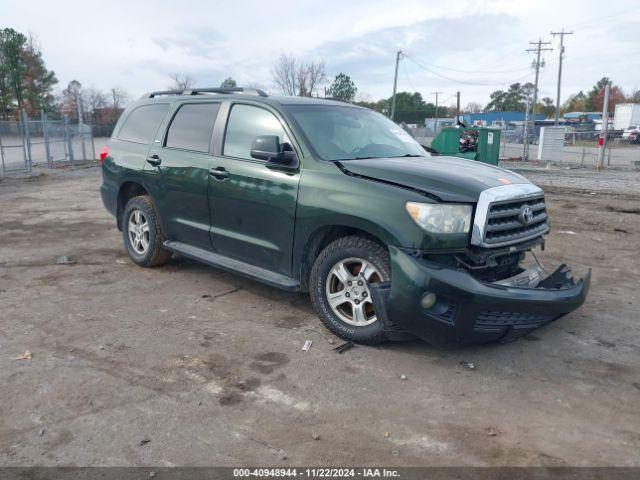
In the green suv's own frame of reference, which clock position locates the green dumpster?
The green dumpster is roughly at 8 o'clock from the green suv.

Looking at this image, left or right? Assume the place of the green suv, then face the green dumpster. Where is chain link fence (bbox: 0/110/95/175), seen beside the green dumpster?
left

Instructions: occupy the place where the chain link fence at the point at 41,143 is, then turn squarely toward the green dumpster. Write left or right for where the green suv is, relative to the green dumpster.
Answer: right

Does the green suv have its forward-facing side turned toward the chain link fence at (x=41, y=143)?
no
